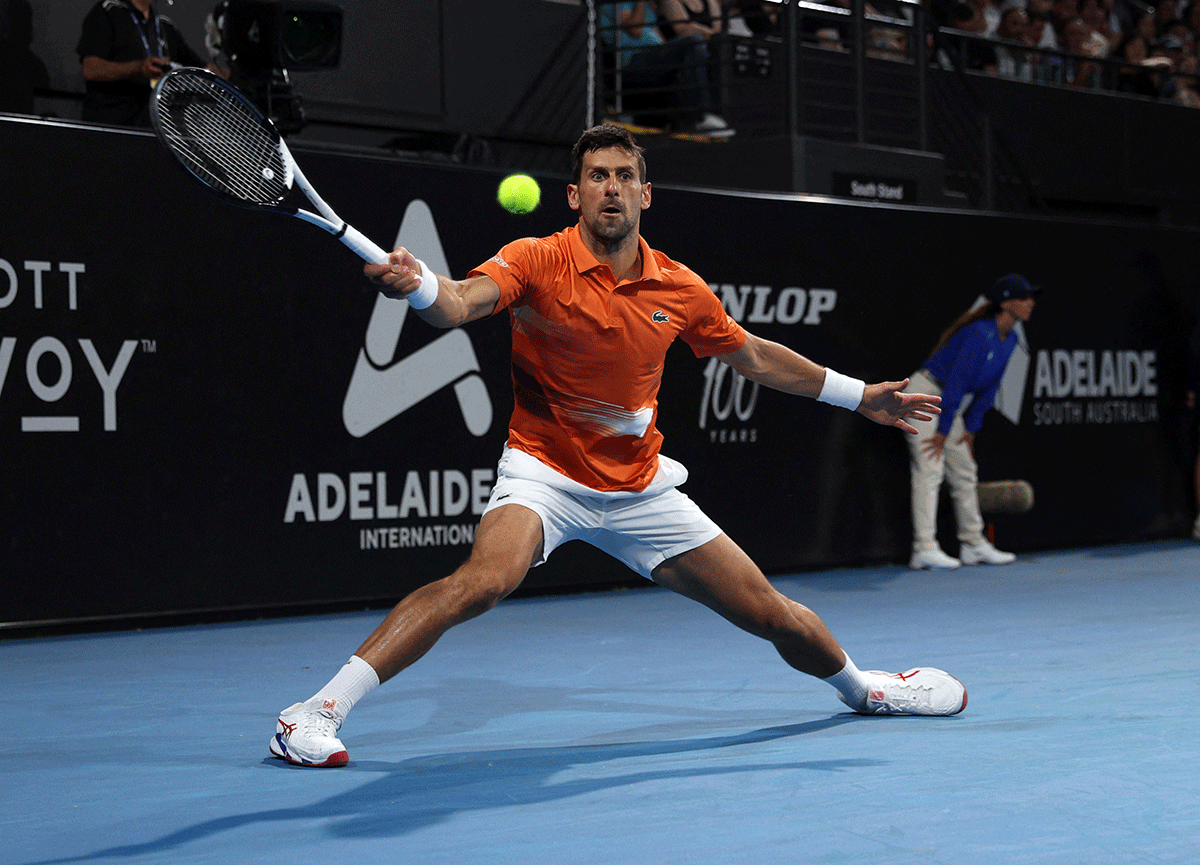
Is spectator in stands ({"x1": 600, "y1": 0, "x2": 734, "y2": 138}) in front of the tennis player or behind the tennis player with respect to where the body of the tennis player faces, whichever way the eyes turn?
behind

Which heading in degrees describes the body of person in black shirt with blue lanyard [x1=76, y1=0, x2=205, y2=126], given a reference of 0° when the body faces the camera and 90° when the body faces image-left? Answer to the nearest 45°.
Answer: approximately 315°

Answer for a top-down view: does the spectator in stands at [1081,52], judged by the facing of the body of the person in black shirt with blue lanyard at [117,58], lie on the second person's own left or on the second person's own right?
on the second person's own left

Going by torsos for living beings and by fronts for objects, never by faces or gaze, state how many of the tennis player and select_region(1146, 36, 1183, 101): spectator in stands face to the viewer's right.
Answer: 0
